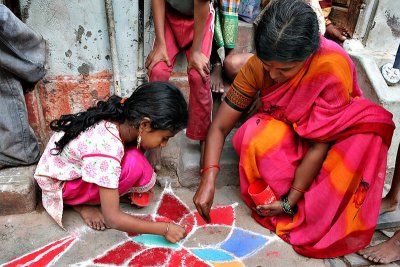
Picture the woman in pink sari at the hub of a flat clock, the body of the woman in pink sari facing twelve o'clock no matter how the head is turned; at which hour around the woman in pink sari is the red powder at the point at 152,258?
The red powder is roughly at 12 o'clock from the woman in pink sari.

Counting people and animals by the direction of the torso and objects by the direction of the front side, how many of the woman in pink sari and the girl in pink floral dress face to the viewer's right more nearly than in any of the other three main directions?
1

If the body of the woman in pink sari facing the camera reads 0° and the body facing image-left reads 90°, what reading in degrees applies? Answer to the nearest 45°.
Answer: approximately 45°

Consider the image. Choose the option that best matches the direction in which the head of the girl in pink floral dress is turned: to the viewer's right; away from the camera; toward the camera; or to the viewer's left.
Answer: to the viewer's right

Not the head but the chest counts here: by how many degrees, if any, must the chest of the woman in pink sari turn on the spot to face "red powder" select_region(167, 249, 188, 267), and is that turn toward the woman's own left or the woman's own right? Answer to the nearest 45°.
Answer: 0° — they already face it

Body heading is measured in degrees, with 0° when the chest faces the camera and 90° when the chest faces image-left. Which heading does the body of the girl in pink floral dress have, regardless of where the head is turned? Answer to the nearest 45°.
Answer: approximately 270°
